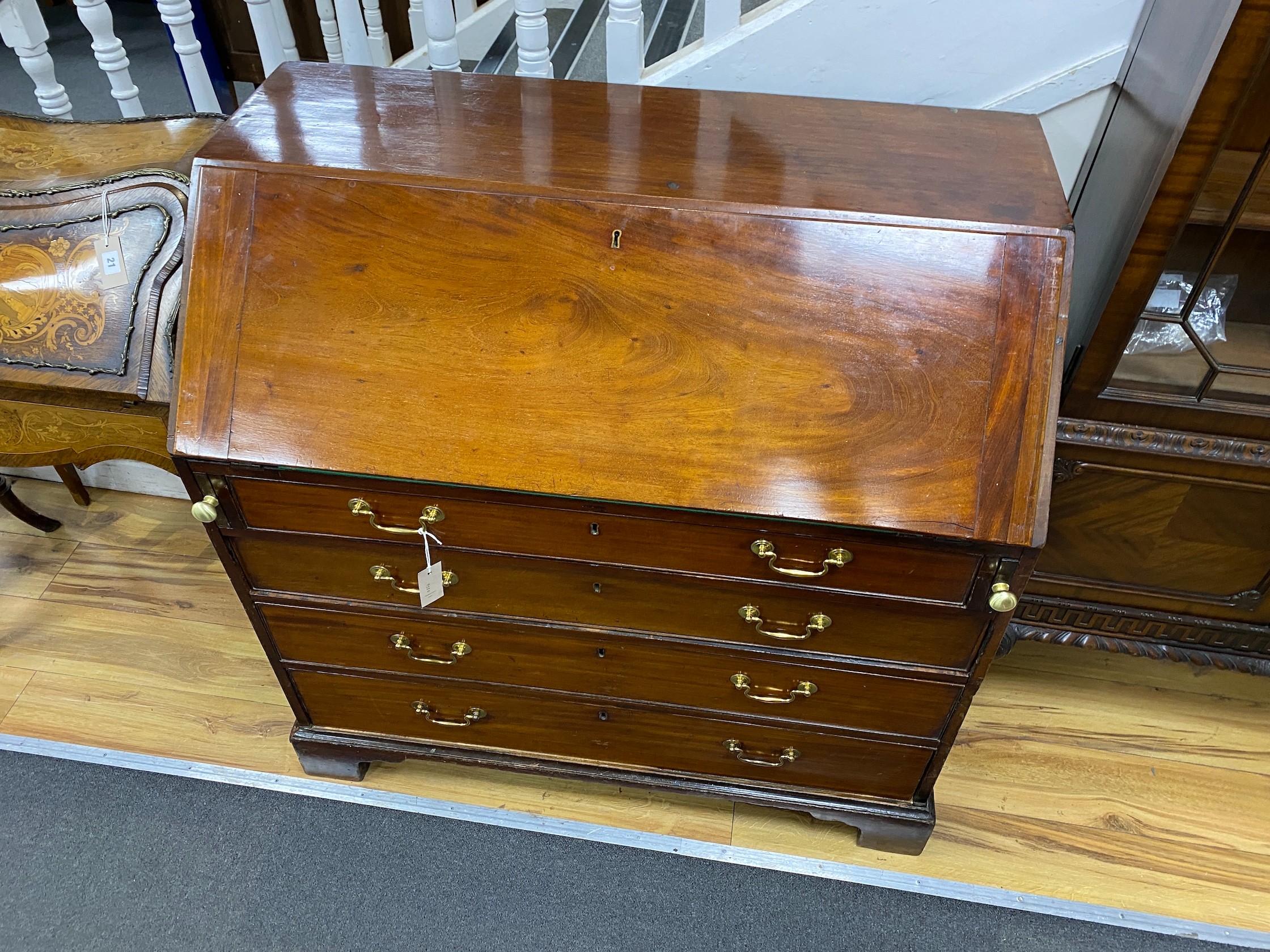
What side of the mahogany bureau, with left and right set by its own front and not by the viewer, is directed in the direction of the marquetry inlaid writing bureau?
right

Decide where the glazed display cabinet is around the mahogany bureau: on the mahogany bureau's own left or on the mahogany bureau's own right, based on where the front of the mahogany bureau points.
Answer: on the mahogany bureau's own left

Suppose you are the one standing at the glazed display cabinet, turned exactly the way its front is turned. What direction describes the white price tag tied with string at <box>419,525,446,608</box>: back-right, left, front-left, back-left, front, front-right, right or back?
front-right

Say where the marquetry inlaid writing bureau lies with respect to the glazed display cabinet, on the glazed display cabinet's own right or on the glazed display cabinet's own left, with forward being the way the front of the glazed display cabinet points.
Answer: on the glazed display cabinet's own right

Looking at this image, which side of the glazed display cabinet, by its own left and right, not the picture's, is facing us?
front

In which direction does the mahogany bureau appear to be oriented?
toward the camera

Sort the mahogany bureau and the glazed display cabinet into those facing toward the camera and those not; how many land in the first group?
2
